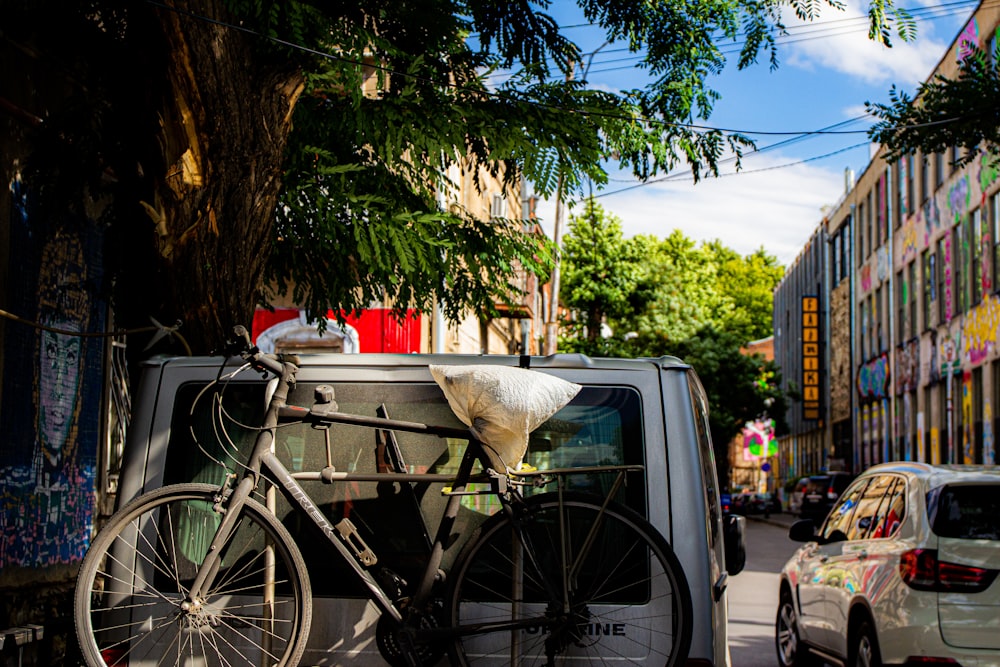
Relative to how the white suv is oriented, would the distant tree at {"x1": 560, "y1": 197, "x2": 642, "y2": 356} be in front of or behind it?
in front

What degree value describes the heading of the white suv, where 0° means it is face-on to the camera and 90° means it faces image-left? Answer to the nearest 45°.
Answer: approximately 135°

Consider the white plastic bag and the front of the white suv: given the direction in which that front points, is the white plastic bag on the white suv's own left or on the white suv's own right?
on the white suv's own left

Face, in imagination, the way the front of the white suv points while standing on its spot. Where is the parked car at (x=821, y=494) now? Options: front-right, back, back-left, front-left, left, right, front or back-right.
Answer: front-right

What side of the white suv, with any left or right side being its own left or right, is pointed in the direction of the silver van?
left

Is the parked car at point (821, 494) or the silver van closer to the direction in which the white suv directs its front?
the parked car
